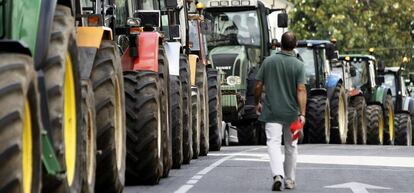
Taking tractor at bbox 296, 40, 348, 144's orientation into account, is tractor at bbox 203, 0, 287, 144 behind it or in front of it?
in front

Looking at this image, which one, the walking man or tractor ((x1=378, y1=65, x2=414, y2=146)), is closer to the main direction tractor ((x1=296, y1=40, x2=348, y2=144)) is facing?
the walking man

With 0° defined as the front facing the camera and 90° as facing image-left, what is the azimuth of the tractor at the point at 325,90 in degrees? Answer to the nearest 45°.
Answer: approximately 45°
